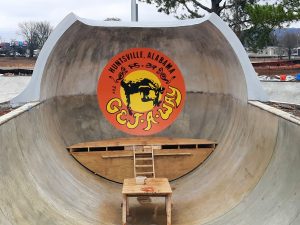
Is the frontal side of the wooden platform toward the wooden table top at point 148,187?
yes

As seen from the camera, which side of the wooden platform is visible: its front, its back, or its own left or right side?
front
